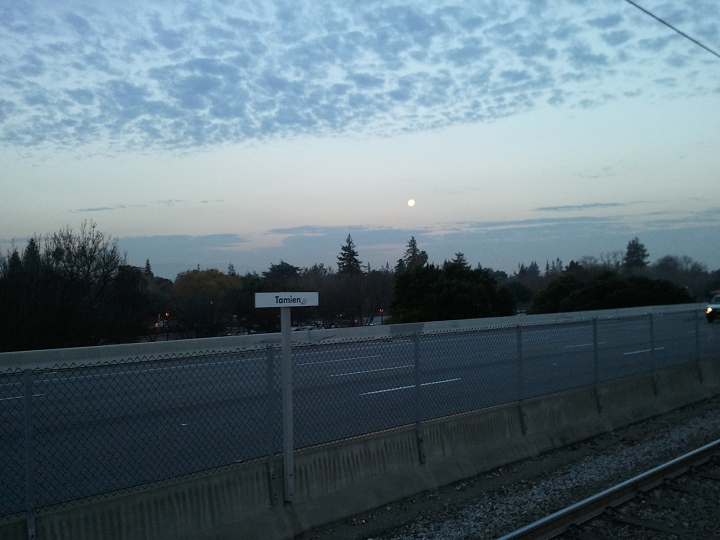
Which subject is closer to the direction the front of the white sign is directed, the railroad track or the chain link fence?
the railroad track

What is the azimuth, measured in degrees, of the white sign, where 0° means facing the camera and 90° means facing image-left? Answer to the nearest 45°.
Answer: approximately 0°

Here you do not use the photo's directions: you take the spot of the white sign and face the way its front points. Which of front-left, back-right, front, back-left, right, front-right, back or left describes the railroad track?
left
